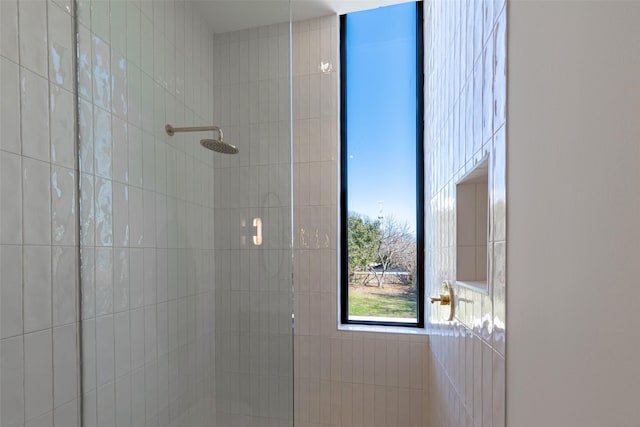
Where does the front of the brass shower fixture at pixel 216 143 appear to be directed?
to the viewer's right
